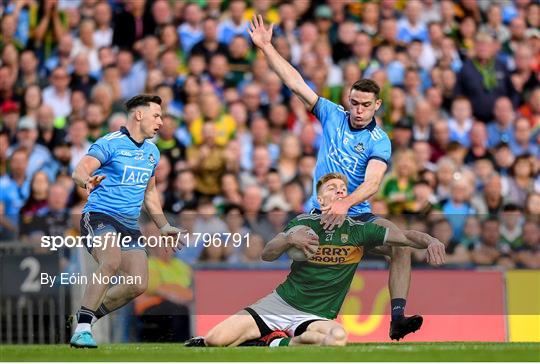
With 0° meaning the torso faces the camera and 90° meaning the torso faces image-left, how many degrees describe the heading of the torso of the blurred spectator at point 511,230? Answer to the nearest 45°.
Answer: approximately 0°

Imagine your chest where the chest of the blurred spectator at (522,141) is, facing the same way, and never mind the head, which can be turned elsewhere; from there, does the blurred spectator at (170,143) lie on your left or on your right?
on your right

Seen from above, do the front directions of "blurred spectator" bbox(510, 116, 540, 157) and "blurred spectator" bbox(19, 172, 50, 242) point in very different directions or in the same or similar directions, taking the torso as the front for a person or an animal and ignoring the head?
same or similar directions

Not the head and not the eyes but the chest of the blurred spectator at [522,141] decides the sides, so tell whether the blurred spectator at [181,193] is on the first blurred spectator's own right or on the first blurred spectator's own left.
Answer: on the first blurred spectator's own right

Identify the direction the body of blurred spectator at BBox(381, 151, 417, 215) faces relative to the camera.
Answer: toward the camera

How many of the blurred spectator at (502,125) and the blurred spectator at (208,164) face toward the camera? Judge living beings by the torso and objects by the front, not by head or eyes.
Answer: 2

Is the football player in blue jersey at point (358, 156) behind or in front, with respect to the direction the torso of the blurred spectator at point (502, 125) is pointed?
in front

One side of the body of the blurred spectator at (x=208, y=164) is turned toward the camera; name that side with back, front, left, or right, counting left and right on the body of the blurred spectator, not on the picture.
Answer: front

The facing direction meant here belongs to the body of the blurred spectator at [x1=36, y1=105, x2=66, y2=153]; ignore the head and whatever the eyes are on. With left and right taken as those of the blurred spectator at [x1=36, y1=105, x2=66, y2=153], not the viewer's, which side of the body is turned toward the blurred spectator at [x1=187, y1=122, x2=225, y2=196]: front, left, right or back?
left

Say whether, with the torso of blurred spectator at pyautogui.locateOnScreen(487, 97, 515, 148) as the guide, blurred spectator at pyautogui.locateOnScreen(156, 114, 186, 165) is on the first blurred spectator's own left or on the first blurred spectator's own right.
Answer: on the first blurred spectator's own right

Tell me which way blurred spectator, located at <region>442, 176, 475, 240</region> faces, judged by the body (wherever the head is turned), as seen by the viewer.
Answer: toward the camera

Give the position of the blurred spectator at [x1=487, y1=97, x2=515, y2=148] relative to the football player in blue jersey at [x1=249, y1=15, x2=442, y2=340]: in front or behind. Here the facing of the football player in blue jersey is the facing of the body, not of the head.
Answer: behind

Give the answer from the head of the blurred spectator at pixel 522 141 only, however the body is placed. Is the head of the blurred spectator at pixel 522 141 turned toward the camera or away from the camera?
toward the camera

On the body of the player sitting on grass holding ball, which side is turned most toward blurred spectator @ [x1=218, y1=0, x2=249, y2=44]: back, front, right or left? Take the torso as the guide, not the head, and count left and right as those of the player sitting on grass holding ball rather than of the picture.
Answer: back

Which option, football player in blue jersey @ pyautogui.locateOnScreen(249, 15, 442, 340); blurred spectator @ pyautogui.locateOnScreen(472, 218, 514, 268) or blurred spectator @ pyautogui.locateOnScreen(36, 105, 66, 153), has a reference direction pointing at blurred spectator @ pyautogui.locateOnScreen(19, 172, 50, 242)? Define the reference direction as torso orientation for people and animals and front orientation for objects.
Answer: blurred spectator @ pyautogui.locateOnScreen(36, 105, 66, 153)

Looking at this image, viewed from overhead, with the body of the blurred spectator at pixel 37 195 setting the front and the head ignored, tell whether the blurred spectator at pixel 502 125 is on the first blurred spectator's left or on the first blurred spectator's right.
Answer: on the first blurred spectator's left

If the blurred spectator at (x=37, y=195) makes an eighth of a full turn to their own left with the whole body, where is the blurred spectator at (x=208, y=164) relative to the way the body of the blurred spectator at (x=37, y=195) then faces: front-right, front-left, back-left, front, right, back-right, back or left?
front-left

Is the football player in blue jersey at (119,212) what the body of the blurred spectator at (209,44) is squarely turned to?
yes

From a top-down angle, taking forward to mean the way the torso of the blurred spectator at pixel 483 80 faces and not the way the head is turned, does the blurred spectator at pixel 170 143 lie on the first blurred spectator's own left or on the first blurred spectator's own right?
on the first blurred spectator's own right

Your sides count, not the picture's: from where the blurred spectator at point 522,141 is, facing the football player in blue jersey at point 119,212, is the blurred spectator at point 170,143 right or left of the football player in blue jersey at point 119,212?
right

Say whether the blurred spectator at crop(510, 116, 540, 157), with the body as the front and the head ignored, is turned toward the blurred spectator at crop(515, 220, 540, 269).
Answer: yes

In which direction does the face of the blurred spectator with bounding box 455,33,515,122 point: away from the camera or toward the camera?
toward the camera

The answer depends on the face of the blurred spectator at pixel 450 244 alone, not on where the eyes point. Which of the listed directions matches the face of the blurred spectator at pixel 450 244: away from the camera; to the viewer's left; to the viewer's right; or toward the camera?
toward the camera
